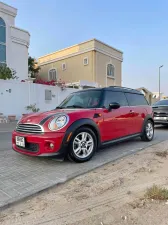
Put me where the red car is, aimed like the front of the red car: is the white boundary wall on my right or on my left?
on my right

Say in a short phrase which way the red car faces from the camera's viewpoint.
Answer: facing the viewer and to the left of the viewer

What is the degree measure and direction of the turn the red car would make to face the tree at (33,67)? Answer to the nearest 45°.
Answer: approximately 135° to its right

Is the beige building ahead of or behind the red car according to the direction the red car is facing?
behind
